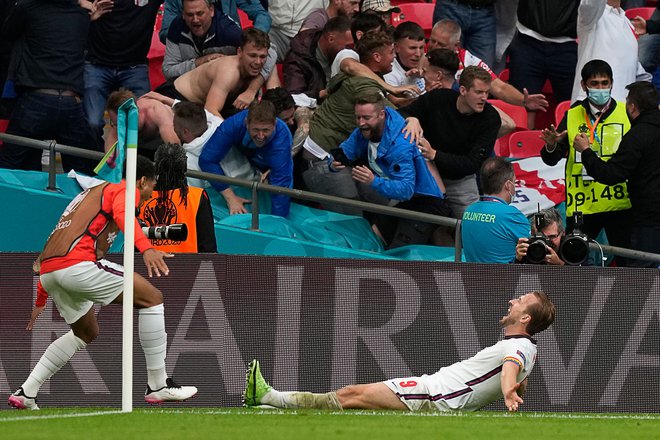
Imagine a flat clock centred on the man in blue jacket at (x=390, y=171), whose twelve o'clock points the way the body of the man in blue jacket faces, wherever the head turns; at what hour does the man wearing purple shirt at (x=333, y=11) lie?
The man wearing purple shirt is roughly at 4 o'clock from the man in blue jacket.

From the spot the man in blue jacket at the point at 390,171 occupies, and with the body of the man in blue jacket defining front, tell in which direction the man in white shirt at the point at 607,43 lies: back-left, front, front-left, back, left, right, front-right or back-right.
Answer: back

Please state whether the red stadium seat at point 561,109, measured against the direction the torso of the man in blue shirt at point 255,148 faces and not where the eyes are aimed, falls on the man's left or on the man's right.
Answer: on the man's left

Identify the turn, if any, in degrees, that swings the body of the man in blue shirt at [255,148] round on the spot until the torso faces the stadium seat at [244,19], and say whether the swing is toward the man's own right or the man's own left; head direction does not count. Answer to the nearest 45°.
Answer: approximately 180°

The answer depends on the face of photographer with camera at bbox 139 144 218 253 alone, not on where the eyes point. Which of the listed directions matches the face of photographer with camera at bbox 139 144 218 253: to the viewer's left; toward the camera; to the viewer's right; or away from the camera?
away from the camera

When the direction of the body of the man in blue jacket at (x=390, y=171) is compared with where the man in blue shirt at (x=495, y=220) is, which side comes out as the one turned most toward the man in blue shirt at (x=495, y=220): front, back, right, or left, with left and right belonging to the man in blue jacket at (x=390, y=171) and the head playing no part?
left
